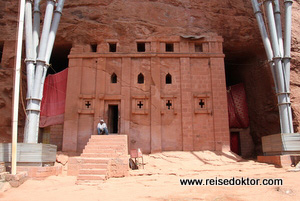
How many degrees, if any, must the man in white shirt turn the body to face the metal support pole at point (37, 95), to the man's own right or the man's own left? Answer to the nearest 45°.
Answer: approximately 45° to the man's own right

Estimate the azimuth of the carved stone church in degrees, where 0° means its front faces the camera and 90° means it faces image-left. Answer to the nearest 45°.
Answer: approximately 0°

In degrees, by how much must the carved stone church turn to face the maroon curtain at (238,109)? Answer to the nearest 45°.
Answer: approximately 135° to its left

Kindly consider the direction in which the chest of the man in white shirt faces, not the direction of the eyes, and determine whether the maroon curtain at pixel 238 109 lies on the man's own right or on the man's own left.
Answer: on the man's own left

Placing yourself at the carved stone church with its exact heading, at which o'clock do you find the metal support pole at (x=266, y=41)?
The metal support pole is roughly at 10 o'clock from the carved stone church.

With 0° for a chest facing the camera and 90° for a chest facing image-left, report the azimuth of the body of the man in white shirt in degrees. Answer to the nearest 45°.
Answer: approximately 0°
